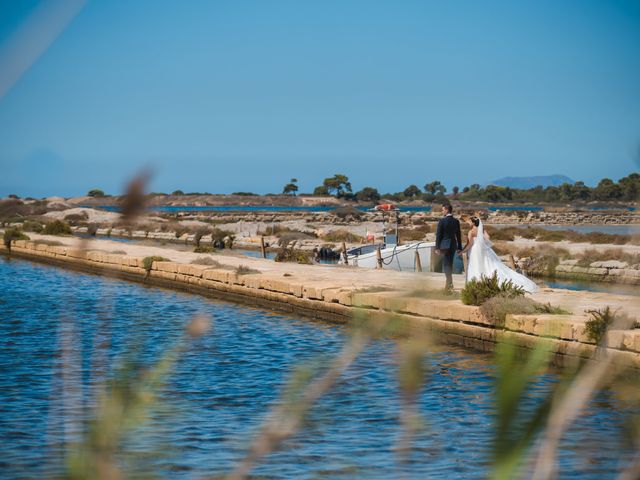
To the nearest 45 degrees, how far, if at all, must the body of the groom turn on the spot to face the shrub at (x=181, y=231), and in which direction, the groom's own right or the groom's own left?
0° — they already face it

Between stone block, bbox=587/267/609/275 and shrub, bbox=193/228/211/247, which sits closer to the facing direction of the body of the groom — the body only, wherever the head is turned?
the shrub

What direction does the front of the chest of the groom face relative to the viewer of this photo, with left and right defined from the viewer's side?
facing away from the viewer and to the left of the viewer

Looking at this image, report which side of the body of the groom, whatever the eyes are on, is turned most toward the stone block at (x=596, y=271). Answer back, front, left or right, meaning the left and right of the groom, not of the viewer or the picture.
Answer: right

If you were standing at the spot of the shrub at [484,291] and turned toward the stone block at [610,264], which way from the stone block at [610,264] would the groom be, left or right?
left

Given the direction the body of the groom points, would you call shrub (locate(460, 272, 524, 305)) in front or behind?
behind

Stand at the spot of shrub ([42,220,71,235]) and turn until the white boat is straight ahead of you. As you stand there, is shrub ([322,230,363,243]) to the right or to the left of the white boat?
left

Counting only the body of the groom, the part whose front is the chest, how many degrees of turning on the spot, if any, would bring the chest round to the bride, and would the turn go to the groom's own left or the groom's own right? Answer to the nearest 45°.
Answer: approximately 135° to the groom's own right

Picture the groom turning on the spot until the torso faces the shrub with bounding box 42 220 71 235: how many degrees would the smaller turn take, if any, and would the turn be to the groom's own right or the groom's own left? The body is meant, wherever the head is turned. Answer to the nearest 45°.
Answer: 0° — they already face it

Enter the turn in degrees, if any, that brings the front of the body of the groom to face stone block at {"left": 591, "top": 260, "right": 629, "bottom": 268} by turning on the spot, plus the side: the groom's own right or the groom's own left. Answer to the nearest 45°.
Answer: approximately 90° to the groom's own right

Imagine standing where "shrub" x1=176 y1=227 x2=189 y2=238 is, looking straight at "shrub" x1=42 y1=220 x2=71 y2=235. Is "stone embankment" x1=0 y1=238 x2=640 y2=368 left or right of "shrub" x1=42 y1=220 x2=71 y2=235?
left
